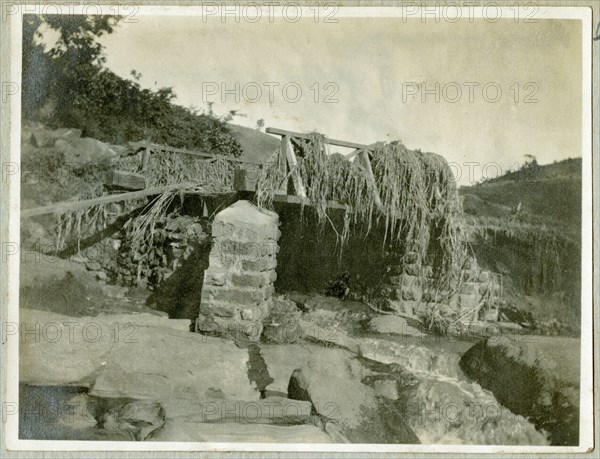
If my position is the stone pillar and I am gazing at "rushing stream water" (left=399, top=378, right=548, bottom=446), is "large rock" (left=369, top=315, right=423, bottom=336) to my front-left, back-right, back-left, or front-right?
front-left

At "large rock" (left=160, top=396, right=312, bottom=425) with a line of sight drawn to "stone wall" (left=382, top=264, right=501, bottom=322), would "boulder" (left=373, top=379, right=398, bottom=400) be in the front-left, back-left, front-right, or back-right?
front-right

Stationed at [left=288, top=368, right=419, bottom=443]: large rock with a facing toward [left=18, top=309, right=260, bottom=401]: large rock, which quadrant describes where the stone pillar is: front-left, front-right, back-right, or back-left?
front-right
